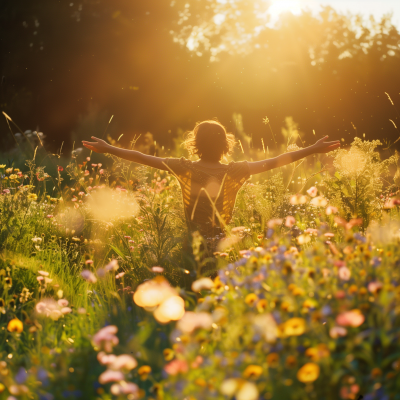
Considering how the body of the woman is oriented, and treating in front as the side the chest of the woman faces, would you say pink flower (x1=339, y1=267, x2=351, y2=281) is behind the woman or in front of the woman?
behind

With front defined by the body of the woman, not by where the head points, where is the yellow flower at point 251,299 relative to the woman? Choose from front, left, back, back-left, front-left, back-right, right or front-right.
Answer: back

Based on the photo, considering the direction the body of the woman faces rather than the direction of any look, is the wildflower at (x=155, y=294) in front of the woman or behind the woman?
behind

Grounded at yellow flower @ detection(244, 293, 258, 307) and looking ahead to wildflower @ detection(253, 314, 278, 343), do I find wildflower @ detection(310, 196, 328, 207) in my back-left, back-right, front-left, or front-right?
back-left

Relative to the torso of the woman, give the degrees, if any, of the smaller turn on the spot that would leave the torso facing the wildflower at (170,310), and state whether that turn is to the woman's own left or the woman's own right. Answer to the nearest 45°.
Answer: approximately 180°

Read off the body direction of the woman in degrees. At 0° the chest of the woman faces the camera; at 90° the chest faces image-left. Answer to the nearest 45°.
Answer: approximately 180°

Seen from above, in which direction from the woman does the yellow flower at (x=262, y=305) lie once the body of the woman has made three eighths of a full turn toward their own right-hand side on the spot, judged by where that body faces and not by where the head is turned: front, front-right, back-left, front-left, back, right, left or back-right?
front-right

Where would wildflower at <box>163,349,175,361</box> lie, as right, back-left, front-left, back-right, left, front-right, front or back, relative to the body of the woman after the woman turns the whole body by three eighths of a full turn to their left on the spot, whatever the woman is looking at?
front-left

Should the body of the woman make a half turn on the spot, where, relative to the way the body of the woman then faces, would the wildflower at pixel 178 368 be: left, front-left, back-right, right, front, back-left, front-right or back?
front

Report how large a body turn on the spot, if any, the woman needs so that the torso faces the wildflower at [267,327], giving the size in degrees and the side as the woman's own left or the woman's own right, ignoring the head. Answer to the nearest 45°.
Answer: approximately 180°

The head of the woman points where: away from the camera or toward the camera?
away from the camera

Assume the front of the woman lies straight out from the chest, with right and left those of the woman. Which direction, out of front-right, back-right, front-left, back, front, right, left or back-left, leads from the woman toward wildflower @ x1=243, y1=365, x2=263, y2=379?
back

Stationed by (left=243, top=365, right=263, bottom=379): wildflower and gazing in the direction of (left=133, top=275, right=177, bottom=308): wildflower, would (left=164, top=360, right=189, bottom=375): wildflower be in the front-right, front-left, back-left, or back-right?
front-left
